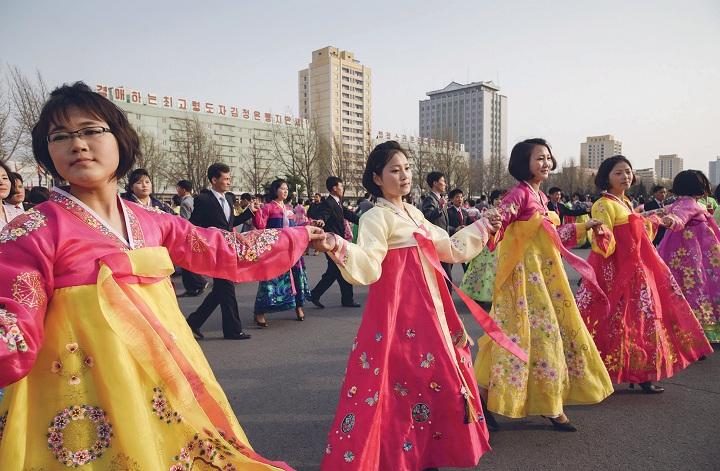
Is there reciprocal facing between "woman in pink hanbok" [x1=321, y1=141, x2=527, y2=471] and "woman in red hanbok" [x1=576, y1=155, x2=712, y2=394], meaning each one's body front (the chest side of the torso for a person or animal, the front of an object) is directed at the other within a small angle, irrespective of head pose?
no

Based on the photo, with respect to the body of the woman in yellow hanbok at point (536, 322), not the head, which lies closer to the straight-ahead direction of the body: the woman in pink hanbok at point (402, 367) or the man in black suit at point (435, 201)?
the woman in pink hanbok

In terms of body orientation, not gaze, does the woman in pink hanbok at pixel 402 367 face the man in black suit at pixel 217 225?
no

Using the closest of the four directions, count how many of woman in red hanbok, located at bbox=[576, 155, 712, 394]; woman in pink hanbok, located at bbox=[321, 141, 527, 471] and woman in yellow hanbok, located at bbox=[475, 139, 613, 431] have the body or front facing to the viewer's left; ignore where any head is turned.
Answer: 0

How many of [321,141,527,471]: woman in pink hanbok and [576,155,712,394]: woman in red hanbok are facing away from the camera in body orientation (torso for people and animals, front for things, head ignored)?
0

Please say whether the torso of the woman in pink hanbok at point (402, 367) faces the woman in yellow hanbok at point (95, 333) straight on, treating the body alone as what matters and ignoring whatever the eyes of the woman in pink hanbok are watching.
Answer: no

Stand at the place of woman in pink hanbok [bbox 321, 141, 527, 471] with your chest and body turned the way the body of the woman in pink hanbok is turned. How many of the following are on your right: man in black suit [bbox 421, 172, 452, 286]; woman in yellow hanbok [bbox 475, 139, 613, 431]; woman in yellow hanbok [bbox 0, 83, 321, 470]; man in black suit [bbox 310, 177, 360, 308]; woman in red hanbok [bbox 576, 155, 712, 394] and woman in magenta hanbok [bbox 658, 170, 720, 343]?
1

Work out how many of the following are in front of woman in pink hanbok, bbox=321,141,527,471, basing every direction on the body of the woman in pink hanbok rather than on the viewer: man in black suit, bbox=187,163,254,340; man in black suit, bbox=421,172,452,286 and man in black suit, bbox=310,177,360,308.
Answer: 0

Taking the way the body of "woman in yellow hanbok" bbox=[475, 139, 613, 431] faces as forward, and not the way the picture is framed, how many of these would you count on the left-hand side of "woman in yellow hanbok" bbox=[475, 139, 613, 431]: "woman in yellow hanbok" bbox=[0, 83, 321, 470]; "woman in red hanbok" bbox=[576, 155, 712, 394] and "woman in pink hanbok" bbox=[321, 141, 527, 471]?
1

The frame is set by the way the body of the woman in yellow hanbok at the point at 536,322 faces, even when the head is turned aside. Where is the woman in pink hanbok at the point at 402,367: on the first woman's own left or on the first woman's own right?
on the first woman's own right

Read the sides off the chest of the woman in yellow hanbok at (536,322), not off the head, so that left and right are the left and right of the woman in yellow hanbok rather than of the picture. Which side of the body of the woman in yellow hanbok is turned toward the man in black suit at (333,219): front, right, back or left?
back

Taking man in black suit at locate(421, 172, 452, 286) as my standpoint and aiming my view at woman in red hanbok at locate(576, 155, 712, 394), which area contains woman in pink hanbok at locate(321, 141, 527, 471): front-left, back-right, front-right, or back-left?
front-right

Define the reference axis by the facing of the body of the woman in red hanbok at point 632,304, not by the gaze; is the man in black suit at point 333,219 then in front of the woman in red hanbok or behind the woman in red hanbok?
behind

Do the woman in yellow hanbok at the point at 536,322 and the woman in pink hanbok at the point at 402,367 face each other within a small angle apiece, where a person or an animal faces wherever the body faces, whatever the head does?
no

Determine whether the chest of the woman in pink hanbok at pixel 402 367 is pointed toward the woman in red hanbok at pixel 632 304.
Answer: no

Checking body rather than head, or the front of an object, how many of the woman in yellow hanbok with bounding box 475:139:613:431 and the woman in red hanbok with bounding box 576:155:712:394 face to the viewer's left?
0
